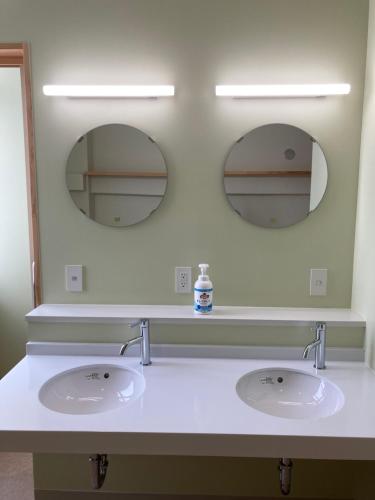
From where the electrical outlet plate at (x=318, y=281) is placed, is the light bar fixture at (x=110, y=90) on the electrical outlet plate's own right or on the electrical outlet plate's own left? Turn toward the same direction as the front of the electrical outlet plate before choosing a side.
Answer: on the electrical outlet plate's own right

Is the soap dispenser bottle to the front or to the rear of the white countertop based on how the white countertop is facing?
to the rear

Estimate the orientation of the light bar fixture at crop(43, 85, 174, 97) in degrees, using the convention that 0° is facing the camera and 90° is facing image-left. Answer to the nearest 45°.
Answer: approximately 0°

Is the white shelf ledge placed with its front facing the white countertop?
yes

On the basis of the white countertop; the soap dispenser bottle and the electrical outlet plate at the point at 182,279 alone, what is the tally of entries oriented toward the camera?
3

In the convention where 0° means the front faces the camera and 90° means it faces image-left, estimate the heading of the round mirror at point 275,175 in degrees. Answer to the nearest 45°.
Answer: approximately 0°

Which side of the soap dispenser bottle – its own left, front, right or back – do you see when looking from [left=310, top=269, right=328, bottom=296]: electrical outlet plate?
left
